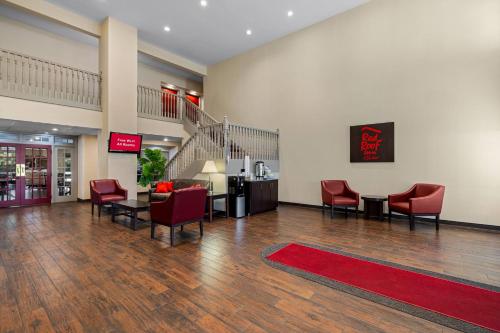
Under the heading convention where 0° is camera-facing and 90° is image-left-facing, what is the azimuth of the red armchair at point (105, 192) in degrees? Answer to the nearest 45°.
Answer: approximately 315°

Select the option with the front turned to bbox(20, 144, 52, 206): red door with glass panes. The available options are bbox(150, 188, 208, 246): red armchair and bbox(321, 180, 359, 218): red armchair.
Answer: bbox(150, 188, 208, 246): red armchair

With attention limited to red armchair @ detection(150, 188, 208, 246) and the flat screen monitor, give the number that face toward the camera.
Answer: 1

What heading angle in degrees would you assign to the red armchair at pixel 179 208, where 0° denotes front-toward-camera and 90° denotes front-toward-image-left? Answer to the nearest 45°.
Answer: approximately 135°

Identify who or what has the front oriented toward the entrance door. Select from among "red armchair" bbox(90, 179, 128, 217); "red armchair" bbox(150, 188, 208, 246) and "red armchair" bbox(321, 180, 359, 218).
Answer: "red armchair" bbox(150, 188, 208, 246)

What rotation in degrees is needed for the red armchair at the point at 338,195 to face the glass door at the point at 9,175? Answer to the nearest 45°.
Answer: approximately 135° to its right

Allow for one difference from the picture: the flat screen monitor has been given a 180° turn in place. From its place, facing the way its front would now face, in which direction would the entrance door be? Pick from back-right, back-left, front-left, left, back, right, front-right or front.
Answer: front-left

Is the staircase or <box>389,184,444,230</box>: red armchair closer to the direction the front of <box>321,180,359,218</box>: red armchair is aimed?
the red armchair

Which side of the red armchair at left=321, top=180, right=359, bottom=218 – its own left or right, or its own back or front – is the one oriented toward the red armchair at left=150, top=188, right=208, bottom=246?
right

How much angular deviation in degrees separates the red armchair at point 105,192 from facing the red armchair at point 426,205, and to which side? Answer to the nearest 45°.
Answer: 0° — it already faces it

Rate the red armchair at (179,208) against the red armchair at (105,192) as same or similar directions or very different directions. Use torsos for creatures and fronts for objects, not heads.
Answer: very different directions
